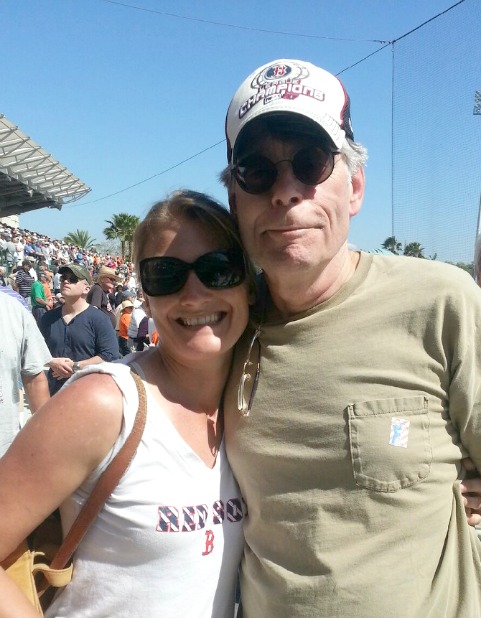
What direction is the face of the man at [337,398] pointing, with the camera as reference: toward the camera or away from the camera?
toward the camera

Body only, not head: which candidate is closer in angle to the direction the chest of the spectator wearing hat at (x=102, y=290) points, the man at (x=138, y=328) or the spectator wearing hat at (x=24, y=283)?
the man

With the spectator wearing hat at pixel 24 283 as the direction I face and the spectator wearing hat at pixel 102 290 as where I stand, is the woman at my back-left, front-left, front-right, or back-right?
back-left

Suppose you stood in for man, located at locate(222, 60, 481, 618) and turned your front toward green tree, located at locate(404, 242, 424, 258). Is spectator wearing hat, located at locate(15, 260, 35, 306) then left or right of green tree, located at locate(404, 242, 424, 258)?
left

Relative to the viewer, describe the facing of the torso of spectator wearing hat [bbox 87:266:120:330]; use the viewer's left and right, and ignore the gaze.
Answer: facing the viewer and to the right of the viewer

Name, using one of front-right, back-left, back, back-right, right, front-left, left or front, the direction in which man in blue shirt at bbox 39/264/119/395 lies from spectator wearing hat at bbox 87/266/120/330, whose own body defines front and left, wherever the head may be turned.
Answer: front-right

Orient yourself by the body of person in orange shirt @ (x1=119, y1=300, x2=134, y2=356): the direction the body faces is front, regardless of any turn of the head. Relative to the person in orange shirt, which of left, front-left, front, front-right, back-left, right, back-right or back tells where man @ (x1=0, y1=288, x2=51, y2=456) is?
right
